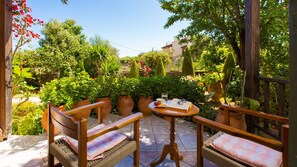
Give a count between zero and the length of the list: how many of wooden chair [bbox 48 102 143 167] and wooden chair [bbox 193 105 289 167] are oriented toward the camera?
0

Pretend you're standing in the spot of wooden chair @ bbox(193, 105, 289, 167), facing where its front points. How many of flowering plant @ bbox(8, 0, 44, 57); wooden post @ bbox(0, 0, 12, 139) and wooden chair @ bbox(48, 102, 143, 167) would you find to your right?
0

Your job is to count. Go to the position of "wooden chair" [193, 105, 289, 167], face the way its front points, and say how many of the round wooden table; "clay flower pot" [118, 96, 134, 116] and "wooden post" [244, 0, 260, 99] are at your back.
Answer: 0

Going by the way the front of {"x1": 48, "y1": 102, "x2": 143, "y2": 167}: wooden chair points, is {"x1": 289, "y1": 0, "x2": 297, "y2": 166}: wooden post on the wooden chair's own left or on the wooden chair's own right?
on the wooden chair's own right

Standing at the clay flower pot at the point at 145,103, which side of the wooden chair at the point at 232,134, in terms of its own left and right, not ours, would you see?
front

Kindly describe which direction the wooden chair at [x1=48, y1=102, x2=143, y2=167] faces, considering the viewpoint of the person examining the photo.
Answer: facing away from the viewer and to the right of the viewer

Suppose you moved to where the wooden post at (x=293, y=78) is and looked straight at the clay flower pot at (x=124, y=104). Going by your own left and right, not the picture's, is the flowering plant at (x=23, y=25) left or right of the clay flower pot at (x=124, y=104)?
left

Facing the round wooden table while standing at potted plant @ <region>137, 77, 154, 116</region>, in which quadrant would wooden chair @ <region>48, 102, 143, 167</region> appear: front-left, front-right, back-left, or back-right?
front-right

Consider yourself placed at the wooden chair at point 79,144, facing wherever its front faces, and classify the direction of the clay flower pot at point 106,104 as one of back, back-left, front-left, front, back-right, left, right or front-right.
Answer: front-left

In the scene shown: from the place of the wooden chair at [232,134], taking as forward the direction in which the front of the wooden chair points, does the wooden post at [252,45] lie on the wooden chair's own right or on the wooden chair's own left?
on the wooden chair's own right

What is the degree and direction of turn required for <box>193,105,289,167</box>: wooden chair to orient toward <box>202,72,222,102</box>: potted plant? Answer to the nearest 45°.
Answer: approximately 45° to its right

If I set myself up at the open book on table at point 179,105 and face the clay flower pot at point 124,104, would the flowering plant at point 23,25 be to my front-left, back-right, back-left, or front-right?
front-left

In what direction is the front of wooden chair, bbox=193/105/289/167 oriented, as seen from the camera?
facing away from the viewer and to the left of the viewer

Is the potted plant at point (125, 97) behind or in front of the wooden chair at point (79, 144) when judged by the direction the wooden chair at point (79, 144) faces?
in front
